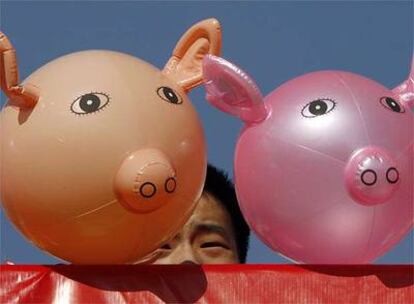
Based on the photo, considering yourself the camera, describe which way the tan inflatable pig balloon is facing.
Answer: facing the viewer and to the right of the viewer

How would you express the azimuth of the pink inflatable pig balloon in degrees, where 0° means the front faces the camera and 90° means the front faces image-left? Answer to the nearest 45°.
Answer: approximately 315°

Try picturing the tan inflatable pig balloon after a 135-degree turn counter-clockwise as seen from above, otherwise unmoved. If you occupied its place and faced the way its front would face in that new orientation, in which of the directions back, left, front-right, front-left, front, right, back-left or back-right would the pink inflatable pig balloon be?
right

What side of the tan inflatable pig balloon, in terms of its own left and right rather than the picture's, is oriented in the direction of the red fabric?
front
